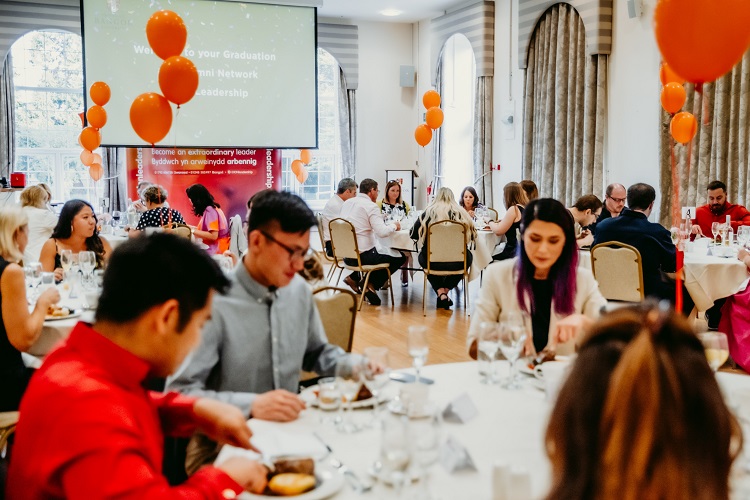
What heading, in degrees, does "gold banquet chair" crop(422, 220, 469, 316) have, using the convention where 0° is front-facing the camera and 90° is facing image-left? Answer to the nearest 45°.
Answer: approximately 180°

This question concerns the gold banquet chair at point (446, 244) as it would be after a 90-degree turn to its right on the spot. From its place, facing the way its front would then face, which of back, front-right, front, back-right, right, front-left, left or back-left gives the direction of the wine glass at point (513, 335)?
right

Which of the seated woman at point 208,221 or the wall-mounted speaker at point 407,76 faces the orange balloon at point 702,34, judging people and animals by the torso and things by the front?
the wall-mounted speaker

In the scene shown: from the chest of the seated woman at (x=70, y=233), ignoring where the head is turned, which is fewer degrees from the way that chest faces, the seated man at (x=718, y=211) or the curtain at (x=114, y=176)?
the seated man

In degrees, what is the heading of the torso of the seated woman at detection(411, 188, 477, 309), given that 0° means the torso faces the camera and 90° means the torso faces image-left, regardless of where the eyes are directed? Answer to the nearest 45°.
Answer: approximately 180°

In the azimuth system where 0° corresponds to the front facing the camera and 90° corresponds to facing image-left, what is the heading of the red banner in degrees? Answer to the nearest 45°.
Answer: approximately 0°

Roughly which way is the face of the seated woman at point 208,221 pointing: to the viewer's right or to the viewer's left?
to the viewer's left

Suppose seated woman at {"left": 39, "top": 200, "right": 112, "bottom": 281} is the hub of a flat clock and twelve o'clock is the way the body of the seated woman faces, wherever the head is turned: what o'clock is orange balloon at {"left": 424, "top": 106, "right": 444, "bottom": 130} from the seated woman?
The orange balloon is roughly at 9 o'clock from the seated woman.

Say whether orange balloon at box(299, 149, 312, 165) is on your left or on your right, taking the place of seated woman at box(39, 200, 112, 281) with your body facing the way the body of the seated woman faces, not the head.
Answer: on your left

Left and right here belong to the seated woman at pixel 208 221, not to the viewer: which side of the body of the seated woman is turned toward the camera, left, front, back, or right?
left
